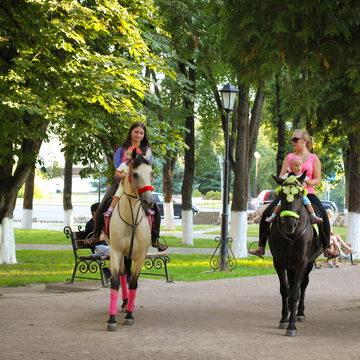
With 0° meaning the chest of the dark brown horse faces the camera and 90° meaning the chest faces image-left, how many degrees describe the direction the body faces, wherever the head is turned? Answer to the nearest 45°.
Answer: approximately 0°

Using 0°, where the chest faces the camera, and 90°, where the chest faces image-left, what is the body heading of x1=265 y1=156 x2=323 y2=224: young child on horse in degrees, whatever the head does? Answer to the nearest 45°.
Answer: approximately 0°

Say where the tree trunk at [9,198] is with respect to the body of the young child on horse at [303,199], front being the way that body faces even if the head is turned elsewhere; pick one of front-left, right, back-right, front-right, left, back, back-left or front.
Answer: back-right

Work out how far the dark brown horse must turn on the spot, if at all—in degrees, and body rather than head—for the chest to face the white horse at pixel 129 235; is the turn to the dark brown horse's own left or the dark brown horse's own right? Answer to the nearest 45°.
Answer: approximately 90° to the dark brown horse's own right

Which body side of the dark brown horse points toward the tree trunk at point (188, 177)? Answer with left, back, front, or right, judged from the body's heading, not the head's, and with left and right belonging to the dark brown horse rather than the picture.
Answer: back

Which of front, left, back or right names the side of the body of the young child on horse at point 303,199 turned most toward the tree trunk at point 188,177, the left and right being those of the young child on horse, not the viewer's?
back
